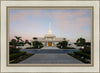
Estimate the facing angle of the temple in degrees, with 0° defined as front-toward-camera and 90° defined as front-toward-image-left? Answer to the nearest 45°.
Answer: approximately 0°
